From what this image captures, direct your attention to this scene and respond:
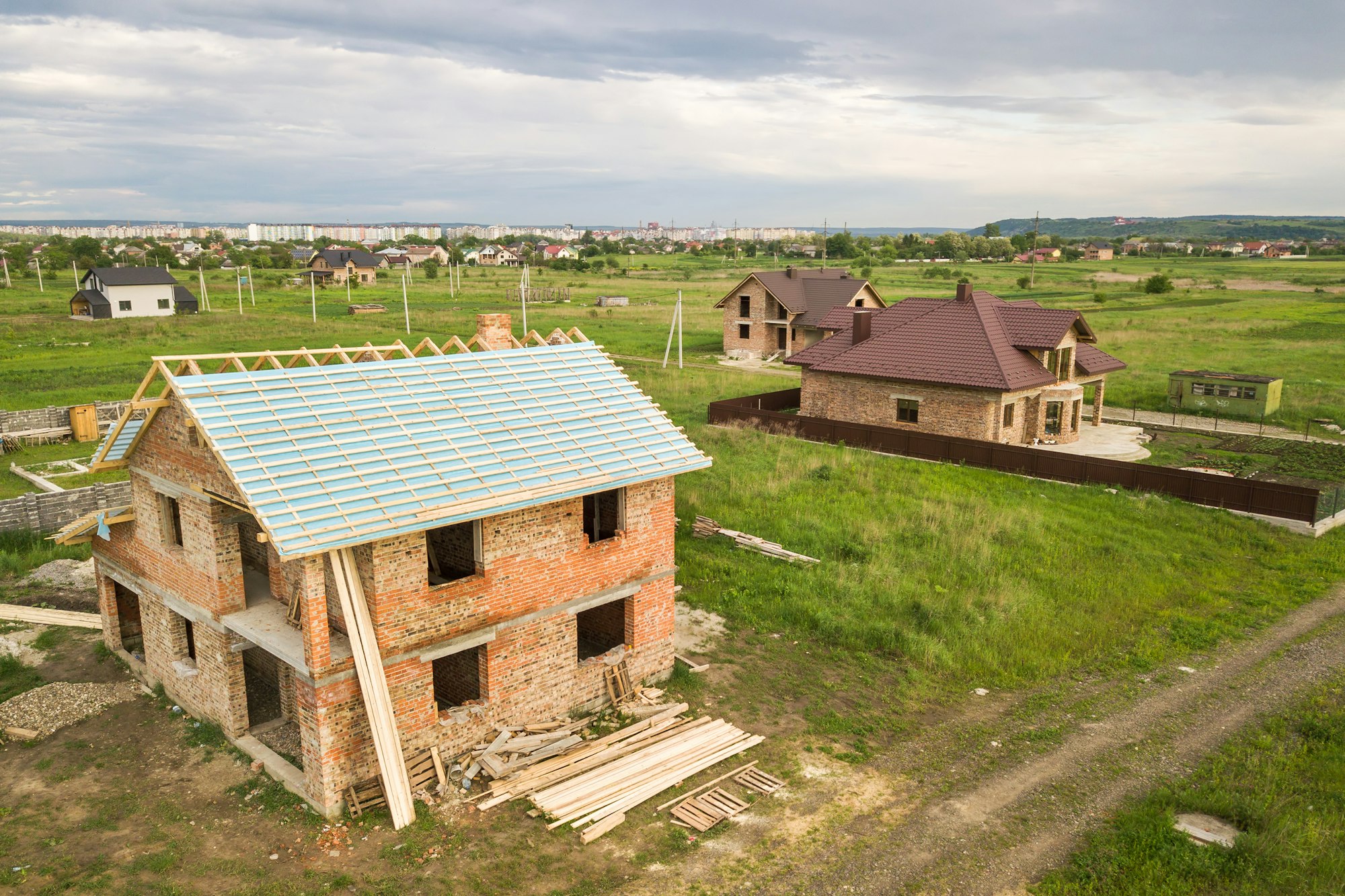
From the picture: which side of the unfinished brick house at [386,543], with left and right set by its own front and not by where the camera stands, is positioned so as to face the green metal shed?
back

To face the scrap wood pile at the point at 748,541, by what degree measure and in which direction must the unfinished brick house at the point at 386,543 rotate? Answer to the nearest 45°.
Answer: approximately 180°

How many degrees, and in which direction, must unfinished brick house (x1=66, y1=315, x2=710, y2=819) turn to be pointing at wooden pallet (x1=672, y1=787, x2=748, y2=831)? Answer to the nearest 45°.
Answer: approximately 90° to its left

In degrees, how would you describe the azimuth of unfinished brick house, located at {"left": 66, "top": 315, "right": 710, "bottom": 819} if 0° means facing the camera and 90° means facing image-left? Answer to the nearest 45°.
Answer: approximately 45°

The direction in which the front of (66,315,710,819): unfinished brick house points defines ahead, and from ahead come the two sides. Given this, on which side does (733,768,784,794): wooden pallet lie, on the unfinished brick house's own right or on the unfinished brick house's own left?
on the unfinished brick house's own left

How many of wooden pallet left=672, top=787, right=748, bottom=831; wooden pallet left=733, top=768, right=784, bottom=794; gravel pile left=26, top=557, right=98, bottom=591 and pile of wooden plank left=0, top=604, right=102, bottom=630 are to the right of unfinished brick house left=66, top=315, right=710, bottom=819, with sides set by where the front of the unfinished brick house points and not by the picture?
2

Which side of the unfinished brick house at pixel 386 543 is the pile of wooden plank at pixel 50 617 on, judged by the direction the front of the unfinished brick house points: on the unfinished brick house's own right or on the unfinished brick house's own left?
on the unfinished brick house's own right

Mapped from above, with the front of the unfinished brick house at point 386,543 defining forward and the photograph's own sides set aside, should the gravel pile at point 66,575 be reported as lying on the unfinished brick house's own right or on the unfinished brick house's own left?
on the unfinished brick house's own right

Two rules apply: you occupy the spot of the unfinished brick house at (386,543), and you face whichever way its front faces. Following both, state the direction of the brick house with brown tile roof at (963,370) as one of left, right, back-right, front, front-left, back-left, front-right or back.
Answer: back
